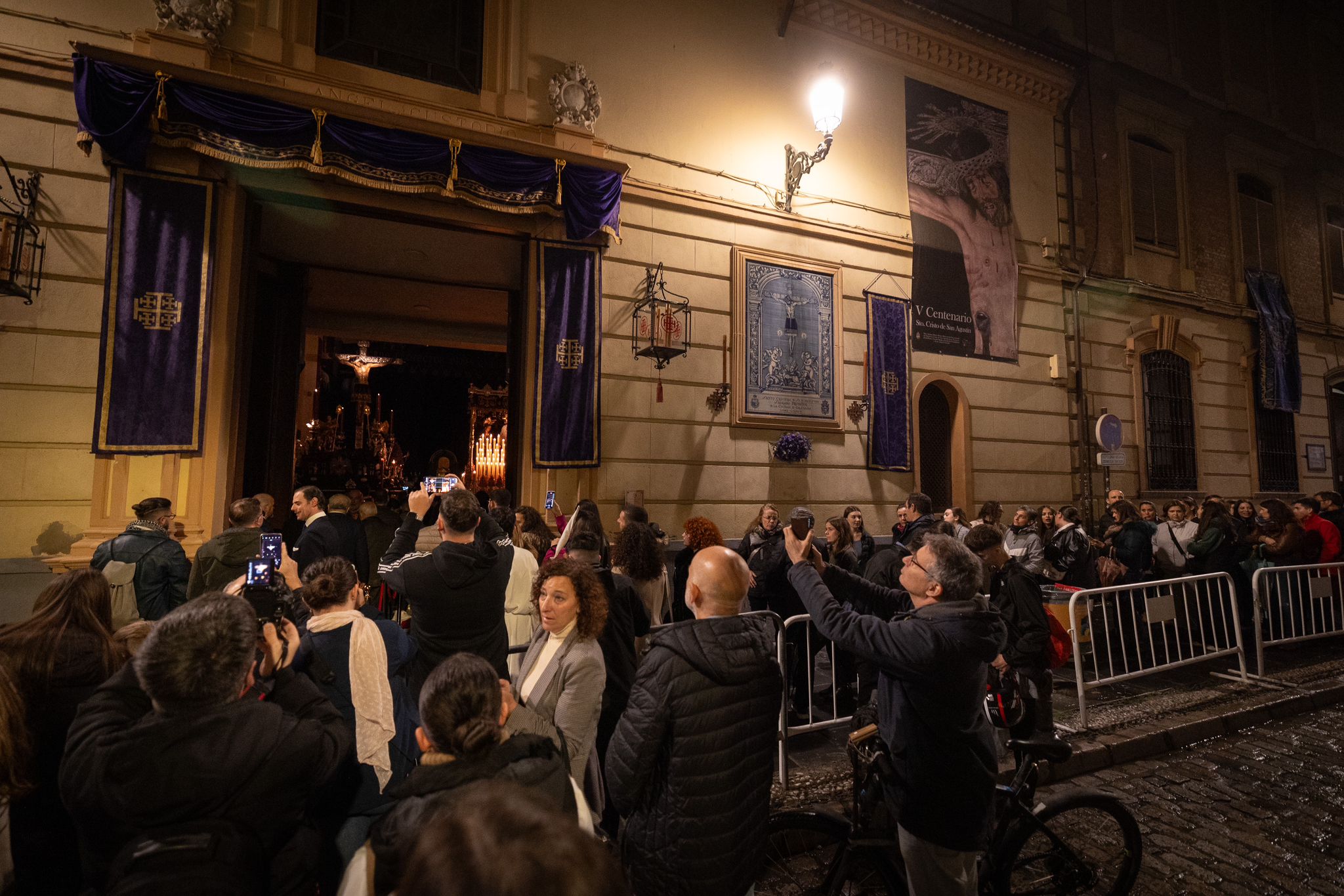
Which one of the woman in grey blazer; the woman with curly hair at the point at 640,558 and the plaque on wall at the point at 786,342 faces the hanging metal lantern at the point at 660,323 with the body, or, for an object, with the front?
the woman with curly hair

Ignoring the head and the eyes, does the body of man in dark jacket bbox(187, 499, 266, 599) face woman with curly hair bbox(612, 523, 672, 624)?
no

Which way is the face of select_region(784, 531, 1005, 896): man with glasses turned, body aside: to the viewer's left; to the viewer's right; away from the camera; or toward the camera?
to the viewer's left

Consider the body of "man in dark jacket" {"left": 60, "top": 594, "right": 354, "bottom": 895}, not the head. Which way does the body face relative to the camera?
away from the camera

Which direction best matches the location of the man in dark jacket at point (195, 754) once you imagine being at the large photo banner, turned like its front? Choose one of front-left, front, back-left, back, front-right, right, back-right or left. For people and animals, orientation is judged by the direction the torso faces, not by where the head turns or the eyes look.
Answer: front-right

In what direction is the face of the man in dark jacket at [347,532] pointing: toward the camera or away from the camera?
away from the camera

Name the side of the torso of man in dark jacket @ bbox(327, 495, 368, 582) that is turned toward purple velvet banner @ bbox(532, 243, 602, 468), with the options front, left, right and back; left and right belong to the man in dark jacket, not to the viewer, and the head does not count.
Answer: right

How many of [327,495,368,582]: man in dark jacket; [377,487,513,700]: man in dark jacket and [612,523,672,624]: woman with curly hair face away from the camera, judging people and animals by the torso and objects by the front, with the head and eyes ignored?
3

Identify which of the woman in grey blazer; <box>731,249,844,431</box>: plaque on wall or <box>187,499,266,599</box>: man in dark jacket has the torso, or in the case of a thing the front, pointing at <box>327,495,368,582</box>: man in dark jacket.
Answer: <box>187,499,266,599</box>: man in dark jacket

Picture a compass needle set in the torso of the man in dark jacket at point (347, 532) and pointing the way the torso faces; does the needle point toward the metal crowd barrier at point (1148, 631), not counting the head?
no

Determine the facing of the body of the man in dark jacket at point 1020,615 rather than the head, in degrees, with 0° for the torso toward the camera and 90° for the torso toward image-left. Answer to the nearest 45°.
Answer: approximately 90°

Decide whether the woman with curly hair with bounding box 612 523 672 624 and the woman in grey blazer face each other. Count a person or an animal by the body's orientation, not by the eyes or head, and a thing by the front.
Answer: no

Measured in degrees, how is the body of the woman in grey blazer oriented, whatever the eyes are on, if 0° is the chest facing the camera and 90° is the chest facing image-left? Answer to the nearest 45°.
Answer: approximately 45°

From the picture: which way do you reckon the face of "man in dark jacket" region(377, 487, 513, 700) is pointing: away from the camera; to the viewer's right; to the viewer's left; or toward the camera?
away from the camera

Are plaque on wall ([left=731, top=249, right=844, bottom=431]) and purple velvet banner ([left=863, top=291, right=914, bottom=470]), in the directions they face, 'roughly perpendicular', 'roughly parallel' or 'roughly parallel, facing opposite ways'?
roughly parallel

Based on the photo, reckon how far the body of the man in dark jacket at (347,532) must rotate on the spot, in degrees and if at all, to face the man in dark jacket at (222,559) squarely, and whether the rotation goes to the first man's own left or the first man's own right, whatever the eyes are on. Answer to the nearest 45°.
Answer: approximately 135° to the first man's own left

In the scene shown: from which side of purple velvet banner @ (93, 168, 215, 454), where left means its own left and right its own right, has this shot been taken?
front

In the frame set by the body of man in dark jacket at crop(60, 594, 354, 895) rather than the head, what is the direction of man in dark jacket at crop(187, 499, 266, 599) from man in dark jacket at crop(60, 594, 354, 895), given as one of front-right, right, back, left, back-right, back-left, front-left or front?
front

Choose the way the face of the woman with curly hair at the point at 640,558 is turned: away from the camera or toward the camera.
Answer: away from the camera

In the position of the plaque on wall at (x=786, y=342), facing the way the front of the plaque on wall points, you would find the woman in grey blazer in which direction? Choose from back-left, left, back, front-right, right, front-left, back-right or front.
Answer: front-right
